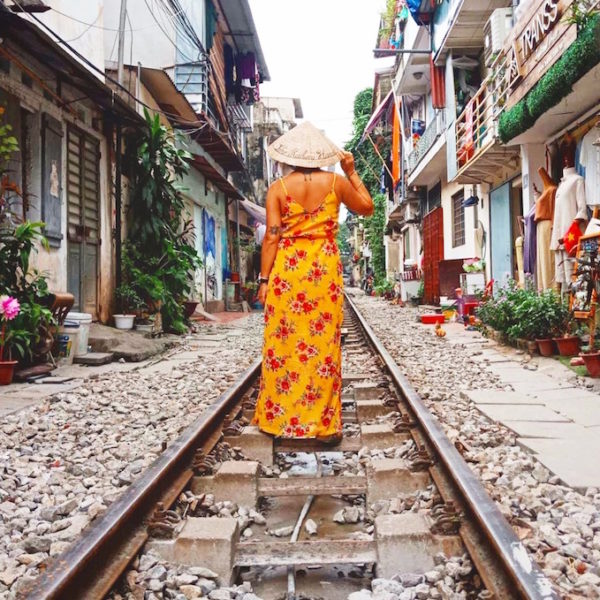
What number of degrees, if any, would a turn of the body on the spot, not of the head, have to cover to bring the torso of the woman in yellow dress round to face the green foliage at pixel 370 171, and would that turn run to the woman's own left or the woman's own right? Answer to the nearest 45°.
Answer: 0° — they already face it

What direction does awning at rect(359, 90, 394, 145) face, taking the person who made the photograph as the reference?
facing to the left of the viewer

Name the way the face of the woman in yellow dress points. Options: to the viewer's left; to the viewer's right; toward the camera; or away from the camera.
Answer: away from the camera

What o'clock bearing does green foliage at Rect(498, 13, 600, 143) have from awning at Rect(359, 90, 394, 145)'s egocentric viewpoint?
The green foliage is roughly at 9 o'clock from the awning.

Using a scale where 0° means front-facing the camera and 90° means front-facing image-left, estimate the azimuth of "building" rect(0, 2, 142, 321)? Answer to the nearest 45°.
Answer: approximately 315°

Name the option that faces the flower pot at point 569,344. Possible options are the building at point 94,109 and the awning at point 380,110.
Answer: the building

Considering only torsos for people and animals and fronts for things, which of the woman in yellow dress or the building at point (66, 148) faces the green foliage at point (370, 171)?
the woman in yellow dress

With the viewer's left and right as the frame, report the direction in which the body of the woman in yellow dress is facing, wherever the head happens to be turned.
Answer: facing away from the viewer
